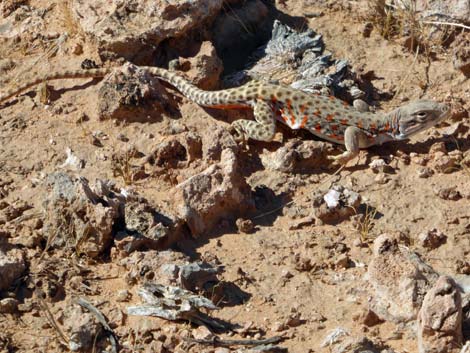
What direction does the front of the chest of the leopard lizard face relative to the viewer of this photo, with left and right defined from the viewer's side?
facing to the right of the viewer

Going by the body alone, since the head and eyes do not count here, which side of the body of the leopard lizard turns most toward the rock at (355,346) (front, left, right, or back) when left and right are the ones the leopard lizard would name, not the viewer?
right

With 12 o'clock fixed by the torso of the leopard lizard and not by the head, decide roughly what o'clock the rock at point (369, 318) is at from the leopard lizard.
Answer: The rock is roughly at 3 o'clock from the leopard lizard.

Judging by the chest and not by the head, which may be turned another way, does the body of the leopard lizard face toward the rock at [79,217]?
no

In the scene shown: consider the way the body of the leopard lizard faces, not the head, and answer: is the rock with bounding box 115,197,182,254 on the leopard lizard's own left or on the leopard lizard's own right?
on the leopard lizard's own right

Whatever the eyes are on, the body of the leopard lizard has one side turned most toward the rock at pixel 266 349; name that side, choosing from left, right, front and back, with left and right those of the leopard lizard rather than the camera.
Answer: right

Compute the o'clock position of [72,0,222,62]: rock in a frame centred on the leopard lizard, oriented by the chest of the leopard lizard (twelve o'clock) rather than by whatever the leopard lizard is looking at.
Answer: The rock is roughly at 7 o'clock from the leopard lizard.

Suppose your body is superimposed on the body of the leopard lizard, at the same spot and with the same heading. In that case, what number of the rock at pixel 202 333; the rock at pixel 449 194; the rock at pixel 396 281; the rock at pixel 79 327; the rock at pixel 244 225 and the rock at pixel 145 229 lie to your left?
0

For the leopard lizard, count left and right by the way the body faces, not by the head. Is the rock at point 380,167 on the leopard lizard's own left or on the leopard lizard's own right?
on the leopard lizard's own right

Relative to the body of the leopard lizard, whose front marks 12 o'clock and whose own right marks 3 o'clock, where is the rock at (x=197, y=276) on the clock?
The rock is roughly at 4 o'clock from the leopard lizard.

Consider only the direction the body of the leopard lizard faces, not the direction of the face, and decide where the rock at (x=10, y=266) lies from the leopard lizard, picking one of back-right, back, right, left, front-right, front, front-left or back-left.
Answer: back-right

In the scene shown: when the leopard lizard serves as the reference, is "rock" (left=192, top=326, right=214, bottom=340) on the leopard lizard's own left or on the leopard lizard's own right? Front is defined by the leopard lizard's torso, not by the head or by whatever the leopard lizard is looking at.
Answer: on the leopard lizard's own right

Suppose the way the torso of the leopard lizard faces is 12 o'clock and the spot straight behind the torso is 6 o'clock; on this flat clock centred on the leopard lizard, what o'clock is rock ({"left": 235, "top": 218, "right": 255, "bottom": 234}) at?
The rock is roughly at 4 o'clock from the leopard lizard.

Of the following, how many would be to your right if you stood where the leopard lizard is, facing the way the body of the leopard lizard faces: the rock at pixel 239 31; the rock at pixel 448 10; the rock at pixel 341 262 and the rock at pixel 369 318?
2

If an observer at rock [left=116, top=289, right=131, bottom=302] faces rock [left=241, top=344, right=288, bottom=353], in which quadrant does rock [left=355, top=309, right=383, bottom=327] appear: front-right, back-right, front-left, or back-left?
front-left

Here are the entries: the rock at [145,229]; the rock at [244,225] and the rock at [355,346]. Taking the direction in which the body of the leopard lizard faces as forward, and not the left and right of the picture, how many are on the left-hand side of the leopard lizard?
0

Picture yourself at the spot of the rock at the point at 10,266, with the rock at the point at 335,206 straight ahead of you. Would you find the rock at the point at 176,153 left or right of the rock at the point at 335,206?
left

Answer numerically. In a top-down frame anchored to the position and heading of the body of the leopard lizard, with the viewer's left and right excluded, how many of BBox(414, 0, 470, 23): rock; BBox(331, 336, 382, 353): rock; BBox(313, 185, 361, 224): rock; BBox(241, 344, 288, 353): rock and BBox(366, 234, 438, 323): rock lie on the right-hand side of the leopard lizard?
4

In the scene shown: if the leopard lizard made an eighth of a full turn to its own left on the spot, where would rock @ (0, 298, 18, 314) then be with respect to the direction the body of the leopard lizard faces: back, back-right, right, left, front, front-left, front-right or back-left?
back

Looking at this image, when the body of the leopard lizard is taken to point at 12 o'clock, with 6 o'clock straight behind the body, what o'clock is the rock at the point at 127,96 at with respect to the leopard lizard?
The rock is roughly at 6 o'clock from the leopard lizard.

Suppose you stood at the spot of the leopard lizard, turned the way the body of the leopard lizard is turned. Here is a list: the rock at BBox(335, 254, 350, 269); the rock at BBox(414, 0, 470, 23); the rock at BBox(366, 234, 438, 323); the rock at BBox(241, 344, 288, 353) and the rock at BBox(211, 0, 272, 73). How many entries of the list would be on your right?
3

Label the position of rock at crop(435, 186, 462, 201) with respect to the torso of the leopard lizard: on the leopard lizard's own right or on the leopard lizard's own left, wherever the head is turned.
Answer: on the leopard lizard's own right

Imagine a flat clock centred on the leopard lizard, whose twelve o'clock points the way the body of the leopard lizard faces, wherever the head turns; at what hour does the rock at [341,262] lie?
The rock is roughly at 3 o'clock from the leopard lizard.

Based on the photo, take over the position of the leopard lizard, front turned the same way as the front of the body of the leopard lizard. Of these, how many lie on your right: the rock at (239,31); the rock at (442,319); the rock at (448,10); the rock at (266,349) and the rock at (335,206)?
3
